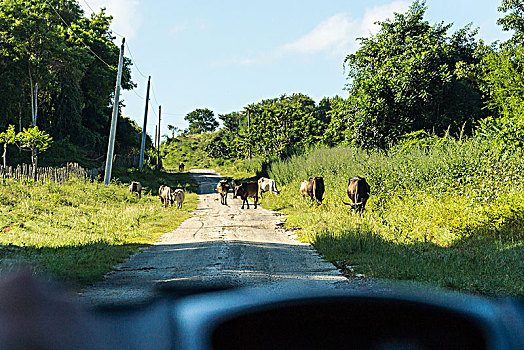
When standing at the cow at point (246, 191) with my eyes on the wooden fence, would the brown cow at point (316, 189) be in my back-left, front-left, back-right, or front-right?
back-right

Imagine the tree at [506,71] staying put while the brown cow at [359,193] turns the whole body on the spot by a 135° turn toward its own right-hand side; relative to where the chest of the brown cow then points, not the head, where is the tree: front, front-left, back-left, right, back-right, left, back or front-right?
right

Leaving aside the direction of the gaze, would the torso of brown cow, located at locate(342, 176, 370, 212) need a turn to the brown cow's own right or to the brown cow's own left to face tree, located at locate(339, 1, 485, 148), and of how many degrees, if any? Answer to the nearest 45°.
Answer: approximately 180°

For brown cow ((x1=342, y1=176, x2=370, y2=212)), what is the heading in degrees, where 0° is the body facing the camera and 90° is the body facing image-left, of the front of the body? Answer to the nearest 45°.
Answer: approximately 0°
